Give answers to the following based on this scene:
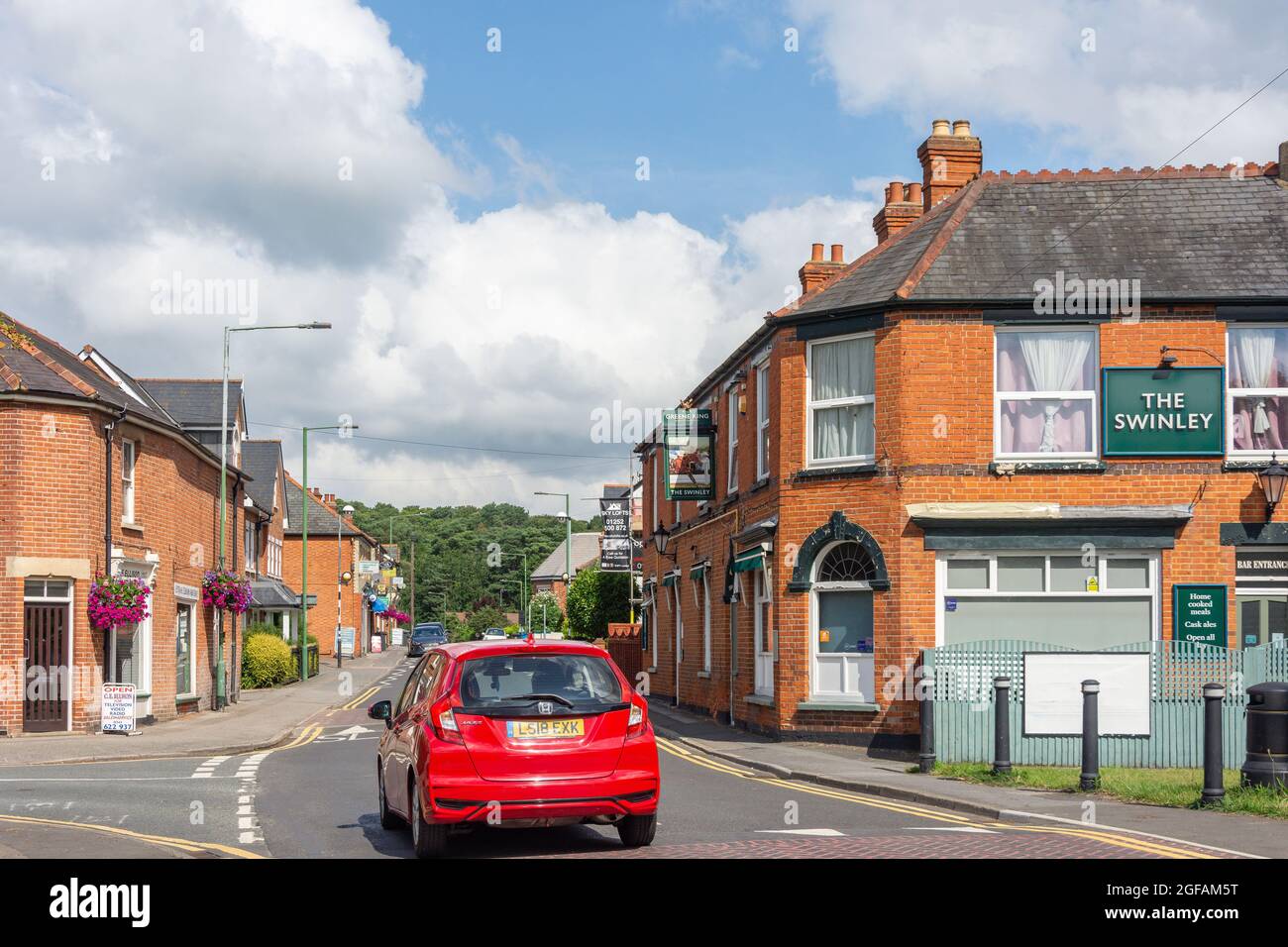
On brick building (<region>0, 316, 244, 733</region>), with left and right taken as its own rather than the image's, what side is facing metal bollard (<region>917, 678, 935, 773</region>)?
front

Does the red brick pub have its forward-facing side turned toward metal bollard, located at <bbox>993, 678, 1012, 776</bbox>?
yes

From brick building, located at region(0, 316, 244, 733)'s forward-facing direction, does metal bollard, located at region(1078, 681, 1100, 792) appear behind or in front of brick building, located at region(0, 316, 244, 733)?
in front

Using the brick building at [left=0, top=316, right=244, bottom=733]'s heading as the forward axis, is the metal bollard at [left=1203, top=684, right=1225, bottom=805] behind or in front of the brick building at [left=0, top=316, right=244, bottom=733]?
in front

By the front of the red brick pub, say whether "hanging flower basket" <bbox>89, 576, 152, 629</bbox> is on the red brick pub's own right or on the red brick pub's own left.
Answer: on the red brick pub's own right

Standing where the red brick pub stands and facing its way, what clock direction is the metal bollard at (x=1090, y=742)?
The metal bollard is roughly at 12 o'clock from the red brick pub.

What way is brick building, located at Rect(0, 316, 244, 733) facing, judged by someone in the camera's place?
facing the viewer and to the right of the viewer

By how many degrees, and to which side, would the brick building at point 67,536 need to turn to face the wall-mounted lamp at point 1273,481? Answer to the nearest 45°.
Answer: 0° — it already faces it

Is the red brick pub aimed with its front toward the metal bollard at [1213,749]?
yes

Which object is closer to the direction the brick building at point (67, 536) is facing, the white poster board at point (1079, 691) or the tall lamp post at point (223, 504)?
the white poster board

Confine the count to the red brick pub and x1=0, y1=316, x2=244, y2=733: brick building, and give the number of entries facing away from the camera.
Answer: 0

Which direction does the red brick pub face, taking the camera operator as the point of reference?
facing the viewer
